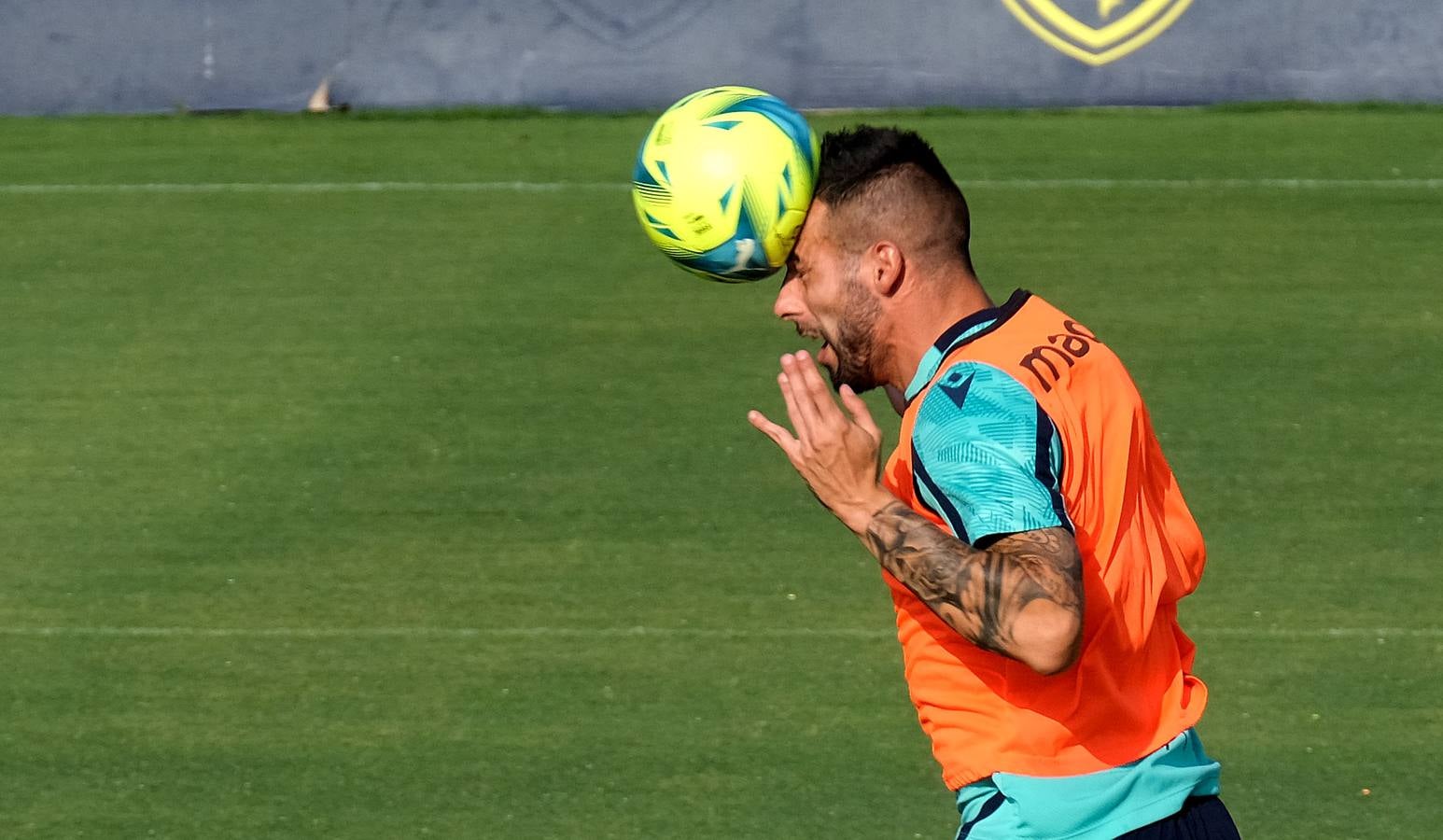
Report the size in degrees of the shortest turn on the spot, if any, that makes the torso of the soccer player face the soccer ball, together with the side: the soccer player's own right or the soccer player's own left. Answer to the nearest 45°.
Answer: approximately 45° to the soccer player's own right

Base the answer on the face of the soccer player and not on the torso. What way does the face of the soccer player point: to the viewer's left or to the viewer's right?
to the viewer's left

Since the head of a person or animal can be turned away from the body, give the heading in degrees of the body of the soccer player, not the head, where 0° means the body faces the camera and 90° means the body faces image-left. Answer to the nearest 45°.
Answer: approximately 90°
